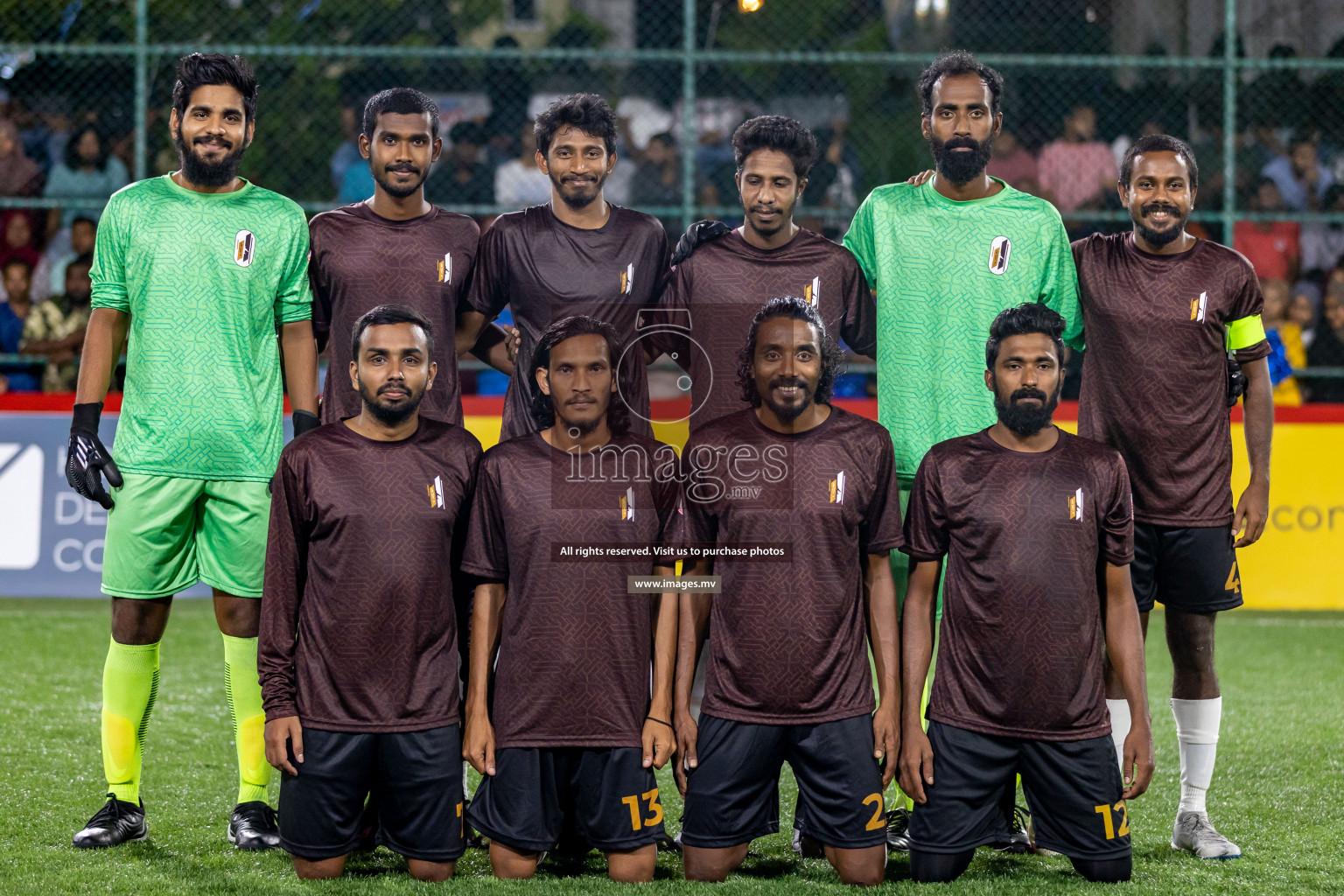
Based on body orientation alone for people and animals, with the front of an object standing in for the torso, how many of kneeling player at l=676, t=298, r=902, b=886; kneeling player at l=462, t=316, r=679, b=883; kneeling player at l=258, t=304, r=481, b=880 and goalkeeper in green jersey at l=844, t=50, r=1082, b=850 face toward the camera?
4

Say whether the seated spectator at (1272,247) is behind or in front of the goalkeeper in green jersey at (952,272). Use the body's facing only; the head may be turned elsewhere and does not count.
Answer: behind

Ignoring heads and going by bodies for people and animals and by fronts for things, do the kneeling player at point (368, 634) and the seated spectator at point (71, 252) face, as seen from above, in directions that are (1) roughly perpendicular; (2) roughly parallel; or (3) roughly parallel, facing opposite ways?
roughly parallel

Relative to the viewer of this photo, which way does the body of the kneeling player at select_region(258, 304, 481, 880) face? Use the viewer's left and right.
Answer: facing the viewer

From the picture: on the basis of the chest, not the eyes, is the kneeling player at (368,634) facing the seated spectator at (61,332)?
no

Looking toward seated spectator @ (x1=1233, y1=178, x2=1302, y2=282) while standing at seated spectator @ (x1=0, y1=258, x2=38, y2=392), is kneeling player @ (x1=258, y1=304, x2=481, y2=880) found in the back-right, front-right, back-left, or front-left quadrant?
front-right

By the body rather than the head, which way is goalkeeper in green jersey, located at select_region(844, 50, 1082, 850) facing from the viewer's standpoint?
toward the camera

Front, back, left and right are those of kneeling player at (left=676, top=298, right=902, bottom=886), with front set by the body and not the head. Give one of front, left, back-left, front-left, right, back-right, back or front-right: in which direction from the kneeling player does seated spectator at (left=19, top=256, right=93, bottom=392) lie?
back-right

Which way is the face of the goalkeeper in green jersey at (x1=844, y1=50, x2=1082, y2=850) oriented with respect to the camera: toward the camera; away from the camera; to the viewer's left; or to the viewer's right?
toward the camera

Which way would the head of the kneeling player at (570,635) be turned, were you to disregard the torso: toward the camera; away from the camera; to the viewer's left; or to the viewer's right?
toward the camera

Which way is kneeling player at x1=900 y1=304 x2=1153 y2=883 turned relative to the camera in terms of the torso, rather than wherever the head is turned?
toward the camera

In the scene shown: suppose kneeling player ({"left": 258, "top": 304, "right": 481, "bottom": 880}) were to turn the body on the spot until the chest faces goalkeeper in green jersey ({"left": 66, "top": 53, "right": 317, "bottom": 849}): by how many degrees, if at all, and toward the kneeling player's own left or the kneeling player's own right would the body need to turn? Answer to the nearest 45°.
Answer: approximately 135° to the kneeling player's own right

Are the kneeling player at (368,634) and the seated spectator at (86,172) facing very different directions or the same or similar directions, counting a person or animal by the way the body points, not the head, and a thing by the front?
same or similar directions

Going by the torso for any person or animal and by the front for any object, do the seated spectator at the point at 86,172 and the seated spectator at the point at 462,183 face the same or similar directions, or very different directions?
same or similar directions

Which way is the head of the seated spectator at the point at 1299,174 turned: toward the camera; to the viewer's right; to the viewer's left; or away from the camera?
toward the camera

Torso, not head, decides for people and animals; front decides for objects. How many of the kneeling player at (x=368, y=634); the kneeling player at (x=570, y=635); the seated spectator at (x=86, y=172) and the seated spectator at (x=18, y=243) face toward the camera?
4

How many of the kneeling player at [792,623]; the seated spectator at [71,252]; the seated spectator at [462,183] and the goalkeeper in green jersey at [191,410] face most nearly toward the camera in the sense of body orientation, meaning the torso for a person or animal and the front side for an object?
4

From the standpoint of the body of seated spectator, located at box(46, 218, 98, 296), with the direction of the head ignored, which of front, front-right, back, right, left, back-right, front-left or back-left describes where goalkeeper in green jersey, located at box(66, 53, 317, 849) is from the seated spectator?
front

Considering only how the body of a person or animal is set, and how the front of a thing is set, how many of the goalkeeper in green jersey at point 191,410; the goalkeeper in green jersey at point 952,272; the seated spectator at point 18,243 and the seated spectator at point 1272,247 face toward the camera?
4

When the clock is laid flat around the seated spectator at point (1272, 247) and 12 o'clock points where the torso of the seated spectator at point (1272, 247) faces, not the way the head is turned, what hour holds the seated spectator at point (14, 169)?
the seated spectator at point (14, 169) is roughly at 2 o'clock from the seated spectator at point (1272, 247).
